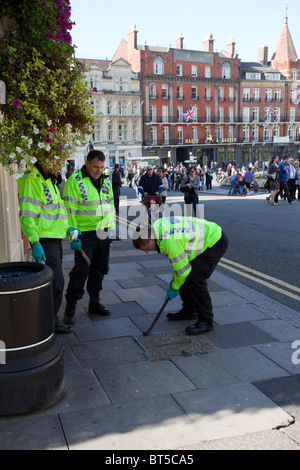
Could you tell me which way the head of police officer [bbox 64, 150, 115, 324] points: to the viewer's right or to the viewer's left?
to the viewer's right

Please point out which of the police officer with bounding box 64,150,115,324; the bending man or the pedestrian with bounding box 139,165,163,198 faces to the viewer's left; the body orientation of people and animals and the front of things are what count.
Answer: the bending man

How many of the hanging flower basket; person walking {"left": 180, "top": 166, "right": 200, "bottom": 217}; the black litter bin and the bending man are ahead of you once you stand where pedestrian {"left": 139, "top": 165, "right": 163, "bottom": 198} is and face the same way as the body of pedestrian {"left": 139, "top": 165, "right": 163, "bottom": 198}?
3

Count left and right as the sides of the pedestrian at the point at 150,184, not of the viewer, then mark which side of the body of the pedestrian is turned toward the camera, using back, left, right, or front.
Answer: front

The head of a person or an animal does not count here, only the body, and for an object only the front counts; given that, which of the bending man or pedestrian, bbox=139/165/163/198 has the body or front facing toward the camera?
the pedestrian

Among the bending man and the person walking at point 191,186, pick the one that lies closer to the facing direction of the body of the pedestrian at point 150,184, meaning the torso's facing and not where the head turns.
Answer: the bending man

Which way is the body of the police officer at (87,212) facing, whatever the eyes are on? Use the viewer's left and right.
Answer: facing the viewer and to the right of the viewer

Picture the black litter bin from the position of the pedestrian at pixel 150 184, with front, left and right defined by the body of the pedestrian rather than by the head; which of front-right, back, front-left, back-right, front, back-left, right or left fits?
front

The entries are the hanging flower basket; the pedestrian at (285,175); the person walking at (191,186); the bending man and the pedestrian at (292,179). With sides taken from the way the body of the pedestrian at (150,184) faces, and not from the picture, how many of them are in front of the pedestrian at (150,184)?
2

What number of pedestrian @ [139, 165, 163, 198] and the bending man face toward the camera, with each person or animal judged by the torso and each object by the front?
1

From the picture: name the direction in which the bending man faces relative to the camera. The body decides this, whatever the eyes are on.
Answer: to the viewer's left

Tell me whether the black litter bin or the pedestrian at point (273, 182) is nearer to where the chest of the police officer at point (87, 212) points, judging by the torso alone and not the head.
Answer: the black litter bin
